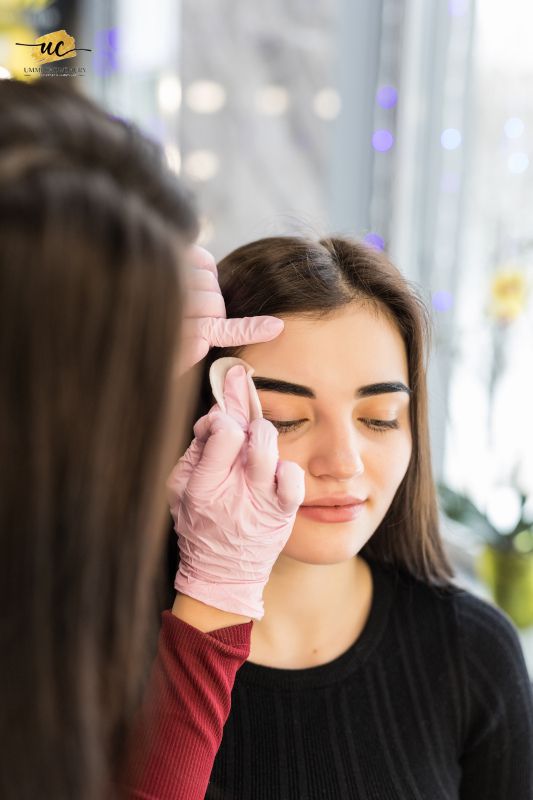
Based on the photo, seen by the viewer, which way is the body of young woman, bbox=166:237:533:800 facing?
toward the camera

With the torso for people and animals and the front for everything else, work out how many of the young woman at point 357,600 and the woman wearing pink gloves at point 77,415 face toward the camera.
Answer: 1

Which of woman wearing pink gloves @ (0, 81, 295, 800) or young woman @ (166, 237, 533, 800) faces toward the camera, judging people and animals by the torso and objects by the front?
young woman @ (166, 237, 533, 800)

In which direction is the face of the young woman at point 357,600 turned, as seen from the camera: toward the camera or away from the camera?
toward the camera

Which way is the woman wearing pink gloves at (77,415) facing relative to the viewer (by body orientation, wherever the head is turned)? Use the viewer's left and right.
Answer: facing away from the viewer and to the right of the viewer
